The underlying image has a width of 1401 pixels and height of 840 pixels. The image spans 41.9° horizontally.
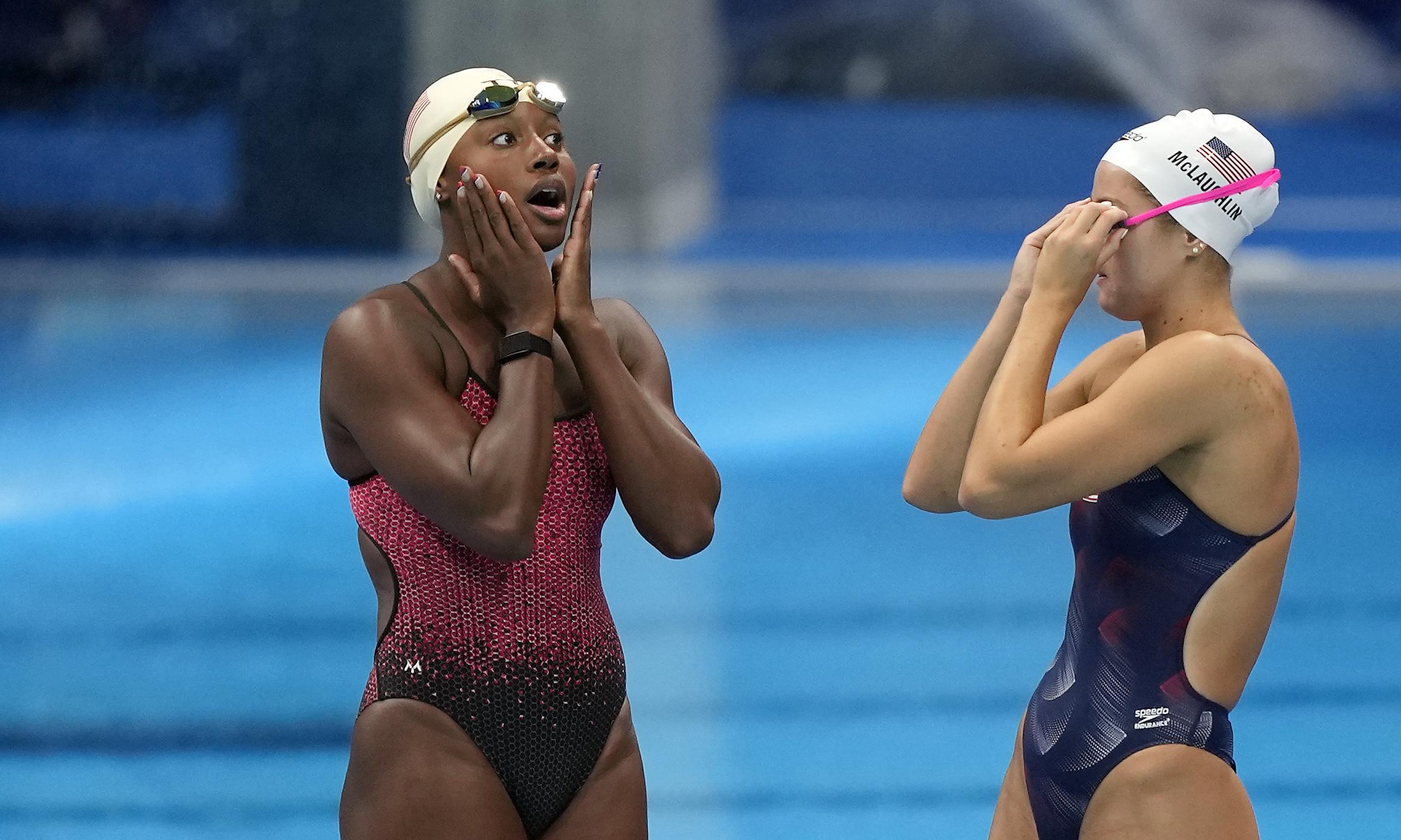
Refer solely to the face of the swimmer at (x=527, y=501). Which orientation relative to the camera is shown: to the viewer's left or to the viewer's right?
to the viewer's right

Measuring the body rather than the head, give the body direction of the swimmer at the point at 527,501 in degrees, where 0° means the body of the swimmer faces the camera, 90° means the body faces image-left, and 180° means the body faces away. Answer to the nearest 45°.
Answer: approximately 315°

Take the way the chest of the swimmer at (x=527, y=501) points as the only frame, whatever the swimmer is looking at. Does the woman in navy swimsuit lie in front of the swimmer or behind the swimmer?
in front

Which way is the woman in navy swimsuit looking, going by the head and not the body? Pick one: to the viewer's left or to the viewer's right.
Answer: to the viewer's left
